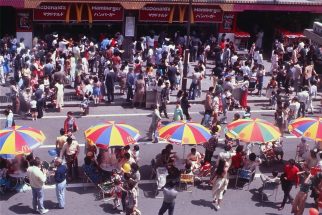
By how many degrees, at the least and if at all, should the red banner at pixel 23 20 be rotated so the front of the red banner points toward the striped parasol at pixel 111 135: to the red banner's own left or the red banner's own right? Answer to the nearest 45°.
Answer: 0° — it already faces it

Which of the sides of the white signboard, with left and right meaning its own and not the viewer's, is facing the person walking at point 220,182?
front

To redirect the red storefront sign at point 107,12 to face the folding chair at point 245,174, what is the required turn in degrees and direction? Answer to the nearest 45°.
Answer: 0° — it already faces it

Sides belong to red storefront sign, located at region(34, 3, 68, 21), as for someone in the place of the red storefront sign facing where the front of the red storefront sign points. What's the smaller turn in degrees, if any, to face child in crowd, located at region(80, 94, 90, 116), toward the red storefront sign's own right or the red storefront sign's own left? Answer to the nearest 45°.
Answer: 0° — it already faces them
